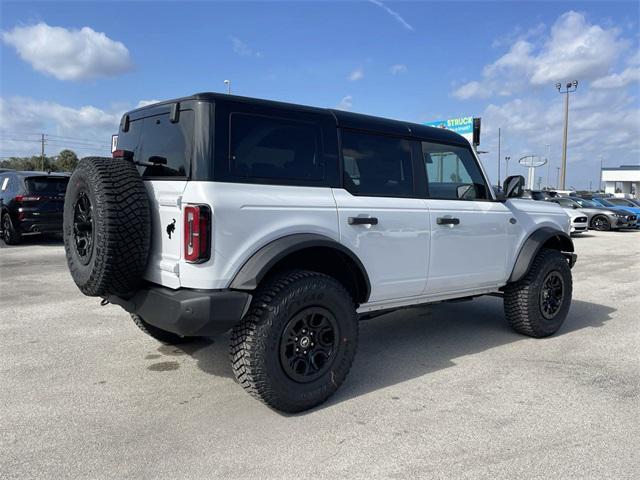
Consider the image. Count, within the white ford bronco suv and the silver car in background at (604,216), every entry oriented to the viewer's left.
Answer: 0

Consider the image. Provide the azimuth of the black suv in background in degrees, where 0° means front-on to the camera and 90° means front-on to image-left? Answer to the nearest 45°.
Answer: approximately 135°

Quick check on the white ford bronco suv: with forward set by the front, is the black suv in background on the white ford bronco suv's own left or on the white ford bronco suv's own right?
on the white ford bronco suv's own left

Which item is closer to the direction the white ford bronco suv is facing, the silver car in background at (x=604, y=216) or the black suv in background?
the silver car in background

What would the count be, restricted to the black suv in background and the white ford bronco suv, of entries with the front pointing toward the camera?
0

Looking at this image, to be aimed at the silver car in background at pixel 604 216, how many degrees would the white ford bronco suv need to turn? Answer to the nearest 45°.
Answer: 0° — it already faces it

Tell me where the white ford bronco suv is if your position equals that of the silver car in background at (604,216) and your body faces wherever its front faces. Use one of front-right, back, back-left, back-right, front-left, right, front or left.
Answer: front-right

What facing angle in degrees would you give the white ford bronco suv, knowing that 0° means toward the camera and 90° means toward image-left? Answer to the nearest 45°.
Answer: approximately 225°
